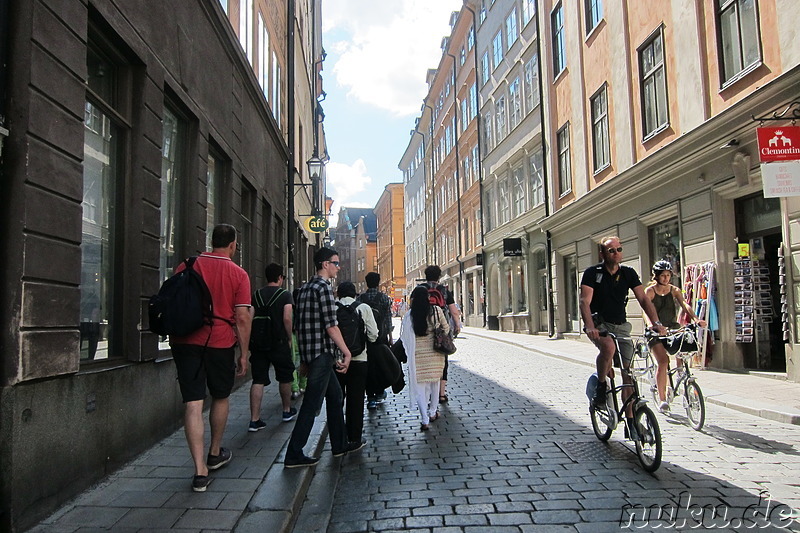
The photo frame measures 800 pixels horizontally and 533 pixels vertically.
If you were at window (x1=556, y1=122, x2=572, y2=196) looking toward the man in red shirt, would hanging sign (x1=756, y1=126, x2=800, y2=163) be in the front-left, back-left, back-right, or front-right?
front-left

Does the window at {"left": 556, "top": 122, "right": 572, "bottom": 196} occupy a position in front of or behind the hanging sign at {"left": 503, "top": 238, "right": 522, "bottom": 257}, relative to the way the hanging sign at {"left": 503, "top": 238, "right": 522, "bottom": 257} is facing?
in front

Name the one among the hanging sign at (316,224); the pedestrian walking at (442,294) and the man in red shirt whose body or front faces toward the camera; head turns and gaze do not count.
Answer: the hanging sign

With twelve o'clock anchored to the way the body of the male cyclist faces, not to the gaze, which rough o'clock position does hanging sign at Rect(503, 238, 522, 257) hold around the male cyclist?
The hanging sign is roughly at 7 o'clock from the male cyclist.

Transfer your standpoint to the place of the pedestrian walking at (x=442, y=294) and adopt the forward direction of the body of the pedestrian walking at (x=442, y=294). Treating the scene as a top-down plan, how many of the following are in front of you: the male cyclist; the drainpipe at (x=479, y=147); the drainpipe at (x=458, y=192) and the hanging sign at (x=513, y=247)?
3

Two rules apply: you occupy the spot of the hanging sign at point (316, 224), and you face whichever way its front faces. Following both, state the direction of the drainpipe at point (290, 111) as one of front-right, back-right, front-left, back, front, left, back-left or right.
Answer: front

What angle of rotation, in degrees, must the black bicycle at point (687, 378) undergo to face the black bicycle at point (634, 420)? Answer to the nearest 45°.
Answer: approximately 45° to its right

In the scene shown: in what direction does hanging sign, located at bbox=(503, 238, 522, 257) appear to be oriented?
toward the camera

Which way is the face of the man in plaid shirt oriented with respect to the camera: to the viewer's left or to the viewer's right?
to the viewer's right

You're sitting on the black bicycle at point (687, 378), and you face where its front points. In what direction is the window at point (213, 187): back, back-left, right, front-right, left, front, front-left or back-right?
back-right

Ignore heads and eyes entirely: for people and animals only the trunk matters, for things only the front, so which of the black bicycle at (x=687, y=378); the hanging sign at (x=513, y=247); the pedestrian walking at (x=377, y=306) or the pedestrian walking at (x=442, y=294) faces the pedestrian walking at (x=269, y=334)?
the hanging sign

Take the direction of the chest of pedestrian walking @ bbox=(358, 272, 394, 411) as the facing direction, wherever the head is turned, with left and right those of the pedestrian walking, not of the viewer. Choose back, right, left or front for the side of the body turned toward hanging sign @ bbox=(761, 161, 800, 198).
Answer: right

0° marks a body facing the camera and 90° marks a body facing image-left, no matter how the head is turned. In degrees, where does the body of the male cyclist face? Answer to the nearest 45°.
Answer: approximately 315°

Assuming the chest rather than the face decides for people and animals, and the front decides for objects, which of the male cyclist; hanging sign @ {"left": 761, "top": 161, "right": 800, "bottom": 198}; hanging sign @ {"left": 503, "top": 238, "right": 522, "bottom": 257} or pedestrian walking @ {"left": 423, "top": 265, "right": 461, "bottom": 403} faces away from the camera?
the pedestrian walking

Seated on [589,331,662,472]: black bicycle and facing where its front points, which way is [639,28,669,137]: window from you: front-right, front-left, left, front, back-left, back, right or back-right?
back-left

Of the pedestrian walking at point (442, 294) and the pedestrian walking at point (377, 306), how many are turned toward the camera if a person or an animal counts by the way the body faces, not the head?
0

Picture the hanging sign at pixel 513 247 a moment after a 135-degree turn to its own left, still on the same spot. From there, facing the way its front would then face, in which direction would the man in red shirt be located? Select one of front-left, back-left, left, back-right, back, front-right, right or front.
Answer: back-right

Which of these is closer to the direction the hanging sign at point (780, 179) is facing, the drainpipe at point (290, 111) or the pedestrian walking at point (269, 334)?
the pedestrian walking

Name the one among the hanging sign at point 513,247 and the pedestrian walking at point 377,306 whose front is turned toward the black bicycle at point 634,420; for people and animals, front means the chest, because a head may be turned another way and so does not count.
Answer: the hanging sign

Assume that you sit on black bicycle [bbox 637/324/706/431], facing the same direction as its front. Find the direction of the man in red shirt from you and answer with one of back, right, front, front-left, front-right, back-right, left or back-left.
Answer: right

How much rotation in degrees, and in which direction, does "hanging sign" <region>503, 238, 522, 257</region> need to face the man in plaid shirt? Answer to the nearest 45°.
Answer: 0° — it already faces them

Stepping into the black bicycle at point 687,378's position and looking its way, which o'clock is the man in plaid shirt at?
The man in plaid shirt is roughly at 3 o'clock from the black bicycle.
